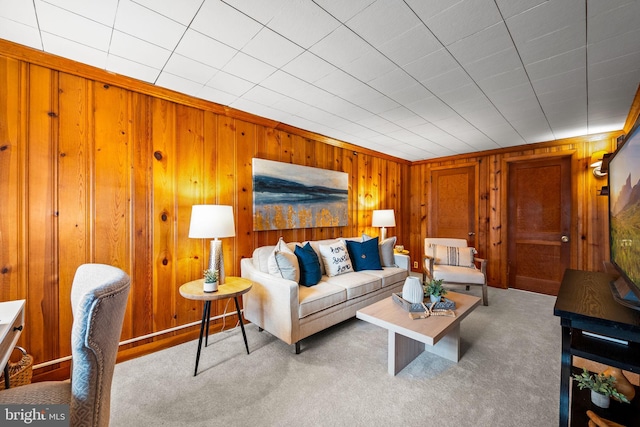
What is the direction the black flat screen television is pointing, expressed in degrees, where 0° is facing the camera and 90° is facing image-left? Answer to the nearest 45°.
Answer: approximately 90°

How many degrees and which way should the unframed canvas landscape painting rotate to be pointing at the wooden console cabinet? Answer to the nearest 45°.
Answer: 0° — it already faces it

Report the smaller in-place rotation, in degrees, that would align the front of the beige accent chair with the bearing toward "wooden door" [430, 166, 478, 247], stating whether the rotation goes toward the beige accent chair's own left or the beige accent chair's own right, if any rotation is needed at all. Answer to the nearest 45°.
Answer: approximately 135° to the beige accent chair's own left

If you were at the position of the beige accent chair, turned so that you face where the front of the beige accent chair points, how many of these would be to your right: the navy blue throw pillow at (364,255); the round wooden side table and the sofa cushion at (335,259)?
3

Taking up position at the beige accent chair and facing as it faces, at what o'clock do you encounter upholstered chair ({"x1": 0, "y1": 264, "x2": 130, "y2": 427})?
The upholstered chair is roughly at 2 o'clock from the beige accent chair.

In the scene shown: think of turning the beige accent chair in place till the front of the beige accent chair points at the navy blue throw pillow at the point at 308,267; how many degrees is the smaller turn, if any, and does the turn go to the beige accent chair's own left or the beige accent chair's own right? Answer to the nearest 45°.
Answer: approximately 90° to the beige accent chair's own right

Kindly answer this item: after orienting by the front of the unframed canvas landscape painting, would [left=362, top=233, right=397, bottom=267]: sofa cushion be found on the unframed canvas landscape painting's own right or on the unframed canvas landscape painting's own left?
on the unframed canvas landscape painting's own left
